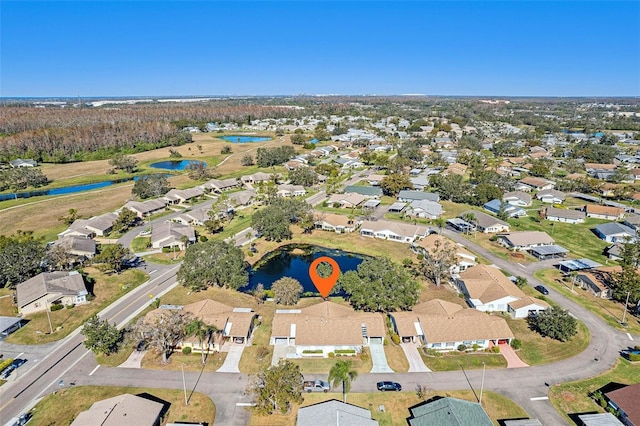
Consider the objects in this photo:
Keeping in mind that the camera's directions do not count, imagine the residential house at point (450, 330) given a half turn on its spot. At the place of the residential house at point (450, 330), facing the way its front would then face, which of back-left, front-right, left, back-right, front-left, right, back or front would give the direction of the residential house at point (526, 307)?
front-right

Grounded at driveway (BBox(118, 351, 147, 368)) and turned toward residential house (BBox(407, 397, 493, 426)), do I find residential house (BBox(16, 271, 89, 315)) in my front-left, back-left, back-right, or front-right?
back-left

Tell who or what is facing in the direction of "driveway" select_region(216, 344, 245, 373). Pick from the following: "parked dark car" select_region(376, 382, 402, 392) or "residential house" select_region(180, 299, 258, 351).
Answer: the residential house

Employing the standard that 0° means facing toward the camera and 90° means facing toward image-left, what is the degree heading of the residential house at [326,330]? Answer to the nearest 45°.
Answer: approximately 0°

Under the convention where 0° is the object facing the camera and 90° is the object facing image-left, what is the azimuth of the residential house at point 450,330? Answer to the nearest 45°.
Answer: approximately 0°

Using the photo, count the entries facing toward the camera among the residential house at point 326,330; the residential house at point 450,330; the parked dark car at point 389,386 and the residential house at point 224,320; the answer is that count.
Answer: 3
